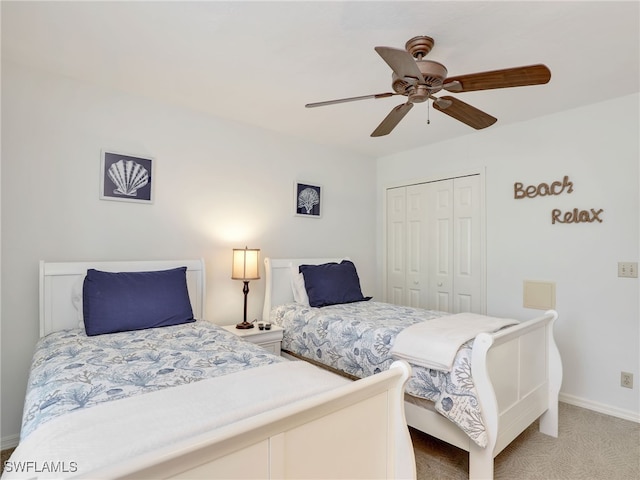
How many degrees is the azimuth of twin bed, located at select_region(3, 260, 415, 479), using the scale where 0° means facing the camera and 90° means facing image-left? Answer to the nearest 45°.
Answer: approximately 315°

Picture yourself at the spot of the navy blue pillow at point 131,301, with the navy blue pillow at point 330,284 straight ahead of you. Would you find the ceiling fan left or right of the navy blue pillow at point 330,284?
right

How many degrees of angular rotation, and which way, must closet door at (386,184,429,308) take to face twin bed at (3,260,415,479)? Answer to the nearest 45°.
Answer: approximately 45° to its left

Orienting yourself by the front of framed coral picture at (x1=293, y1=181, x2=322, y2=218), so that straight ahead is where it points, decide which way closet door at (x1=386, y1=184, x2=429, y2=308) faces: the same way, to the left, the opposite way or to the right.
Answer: to the right

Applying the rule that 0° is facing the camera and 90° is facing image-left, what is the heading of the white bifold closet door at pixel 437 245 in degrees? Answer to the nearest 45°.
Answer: approximately 45°

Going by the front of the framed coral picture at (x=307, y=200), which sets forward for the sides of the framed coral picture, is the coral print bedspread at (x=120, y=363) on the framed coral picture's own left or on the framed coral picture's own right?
on the framed coral picture's own right

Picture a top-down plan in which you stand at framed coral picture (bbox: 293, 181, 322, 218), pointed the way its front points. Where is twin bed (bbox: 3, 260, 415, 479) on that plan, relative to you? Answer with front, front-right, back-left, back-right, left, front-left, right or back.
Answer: front-right

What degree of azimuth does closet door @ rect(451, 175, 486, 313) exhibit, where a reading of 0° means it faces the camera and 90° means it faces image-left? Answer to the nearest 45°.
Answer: approximately 45°

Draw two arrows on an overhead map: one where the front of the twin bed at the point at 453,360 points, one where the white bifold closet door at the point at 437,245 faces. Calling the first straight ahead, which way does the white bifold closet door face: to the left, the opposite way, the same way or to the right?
to the right

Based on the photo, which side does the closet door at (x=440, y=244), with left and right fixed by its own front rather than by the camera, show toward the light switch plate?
left

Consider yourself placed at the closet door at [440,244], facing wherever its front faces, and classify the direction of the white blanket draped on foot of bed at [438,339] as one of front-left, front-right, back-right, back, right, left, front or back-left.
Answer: front-left
